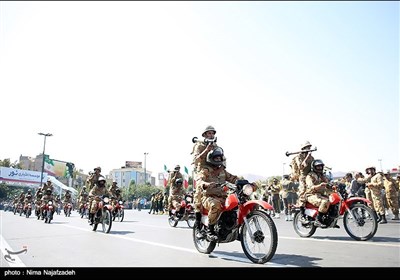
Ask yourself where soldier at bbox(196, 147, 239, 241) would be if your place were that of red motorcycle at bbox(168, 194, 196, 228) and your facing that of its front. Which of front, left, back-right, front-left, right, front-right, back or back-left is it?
front-right

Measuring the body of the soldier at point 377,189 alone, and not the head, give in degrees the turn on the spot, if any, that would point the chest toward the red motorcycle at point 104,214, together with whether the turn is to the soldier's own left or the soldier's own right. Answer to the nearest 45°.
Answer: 0° — they already face it

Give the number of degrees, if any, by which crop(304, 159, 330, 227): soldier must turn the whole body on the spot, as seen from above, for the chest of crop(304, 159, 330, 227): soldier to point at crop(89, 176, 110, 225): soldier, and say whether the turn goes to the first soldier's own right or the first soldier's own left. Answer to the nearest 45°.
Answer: approximately 135° to the first soldier's own right

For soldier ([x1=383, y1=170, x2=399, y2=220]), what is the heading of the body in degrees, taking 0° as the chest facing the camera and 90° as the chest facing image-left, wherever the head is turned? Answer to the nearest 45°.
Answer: approximately 45°

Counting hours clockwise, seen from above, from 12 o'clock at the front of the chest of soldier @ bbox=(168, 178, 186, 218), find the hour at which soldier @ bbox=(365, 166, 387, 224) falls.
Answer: soldier @ bbox=(365, 166, 387, 224) is roughly at 11 o'clock from soldier @ bbox=(168, 178, 186, 218).

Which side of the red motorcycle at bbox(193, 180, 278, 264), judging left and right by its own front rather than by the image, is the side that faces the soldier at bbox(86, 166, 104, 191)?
back

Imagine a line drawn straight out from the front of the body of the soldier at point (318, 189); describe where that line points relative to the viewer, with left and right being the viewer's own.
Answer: facing the viewer and to the right of the viewer

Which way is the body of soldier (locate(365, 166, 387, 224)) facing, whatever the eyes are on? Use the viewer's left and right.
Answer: facing the viewer and to the left of the viewer

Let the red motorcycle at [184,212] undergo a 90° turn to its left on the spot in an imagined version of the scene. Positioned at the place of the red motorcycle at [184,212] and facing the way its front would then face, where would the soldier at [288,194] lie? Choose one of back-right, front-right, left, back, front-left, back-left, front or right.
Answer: front

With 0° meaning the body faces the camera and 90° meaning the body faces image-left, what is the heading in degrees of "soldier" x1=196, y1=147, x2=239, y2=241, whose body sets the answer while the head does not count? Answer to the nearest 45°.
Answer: approximately 315°
